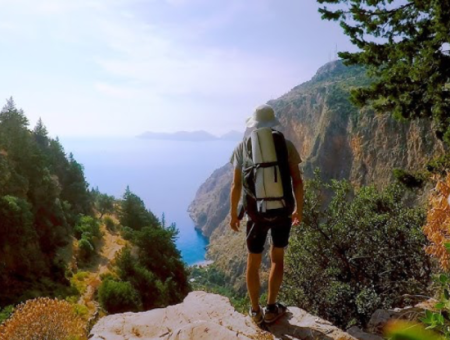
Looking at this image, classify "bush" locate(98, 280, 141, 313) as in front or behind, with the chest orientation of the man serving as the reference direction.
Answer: in front

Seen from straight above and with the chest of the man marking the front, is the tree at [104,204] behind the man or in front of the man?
in front

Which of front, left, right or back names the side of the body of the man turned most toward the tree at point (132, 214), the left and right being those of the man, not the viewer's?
front

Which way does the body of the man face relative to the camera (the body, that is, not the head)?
away from the camera
